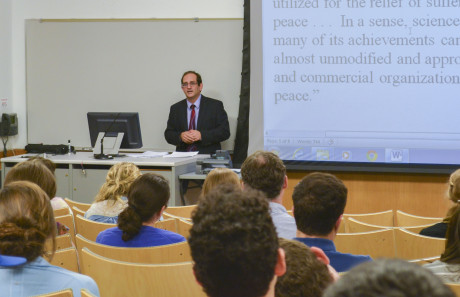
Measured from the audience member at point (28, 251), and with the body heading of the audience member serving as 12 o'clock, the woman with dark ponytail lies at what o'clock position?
The woman with dark ponytail is roughly at 1 o'clock from the audience member.

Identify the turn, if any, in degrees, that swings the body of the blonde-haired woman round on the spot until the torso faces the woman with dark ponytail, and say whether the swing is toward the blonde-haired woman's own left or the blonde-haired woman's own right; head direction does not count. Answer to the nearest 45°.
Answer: approximately 135° to the blonde-haired woman's own right

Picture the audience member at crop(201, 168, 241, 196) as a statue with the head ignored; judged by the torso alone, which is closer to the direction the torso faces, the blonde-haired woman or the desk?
the desk

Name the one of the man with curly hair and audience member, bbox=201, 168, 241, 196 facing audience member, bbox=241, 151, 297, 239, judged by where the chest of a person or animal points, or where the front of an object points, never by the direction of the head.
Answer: the man with curly hair

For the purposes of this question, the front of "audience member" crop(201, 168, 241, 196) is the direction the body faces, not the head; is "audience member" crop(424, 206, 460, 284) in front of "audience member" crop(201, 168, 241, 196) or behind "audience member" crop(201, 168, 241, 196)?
behind

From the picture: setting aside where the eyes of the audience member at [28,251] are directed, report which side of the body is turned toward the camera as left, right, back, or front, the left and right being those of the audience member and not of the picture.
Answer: back

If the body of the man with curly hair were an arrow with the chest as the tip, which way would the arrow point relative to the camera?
away from the camera

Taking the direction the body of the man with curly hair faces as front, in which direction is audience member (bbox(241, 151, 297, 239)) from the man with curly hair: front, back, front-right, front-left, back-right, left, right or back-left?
front

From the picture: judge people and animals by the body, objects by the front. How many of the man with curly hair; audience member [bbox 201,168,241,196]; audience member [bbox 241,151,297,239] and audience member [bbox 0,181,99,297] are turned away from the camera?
4

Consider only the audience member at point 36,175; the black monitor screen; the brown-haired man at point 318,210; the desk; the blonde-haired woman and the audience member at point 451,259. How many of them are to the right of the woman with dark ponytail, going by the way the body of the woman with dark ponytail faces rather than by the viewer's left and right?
2

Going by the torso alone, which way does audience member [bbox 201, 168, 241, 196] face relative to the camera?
away from the camera

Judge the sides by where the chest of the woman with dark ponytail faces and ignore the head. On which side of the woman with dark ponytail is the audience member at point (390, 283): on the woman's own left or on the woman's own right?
on the woman's own right

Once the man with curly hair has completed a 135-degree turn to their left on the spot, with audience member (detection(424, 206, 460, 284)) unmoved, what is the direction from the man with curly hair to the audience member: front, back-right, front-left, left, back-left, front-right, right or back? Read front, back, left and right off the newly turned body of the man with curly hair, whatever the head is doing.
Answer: back

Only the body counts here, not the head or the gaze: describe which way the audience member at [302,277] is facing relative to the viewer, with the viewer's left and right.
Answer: facing away from the viewer and to the right of the viewer

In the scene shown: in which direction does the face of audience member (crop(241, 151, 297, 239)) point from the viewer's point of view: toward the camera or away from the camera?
away from the camera

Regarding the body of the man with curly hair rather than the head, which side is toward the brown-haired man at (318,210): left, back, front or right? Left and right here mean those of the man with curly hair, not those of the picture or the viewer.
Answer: front

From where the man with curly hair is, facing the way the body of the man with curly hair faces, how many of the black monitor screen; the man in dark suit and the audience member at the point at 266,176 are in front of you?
3

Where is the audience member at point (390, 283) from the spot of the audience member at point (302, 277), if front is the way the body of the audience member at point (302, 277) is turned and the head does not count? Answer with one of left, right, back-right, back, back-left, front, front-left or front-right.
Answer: back-right

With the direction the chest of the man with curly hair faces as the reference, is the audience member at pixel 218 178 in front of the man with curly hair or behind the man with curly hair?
in front
